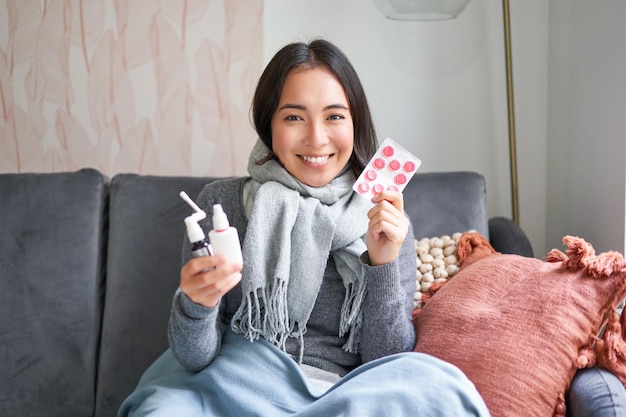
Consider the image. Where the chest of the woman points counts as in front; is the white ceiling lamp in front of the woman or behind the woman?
behind

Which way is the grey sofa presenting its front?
toward the camera
